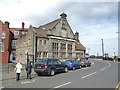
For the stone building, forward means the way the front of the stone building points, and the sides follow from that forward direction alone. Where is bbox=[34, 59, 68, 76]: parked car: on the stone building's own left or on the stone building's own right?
on the stone building's own right

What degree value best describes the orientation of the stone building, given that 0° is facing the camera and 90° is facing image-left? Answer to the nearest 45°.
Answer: approximately 315°

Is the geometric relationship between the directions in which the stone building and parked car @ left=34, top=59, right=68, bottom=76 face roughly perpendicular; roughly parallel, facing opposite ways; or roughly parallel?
roughly perpendicular

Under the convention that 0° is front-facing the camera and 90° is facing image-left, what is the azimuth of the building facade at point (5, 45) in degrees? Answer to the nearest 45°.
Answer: approximately 315°

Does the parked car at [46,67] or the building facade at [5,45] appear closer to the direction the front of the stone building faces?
the parked car
